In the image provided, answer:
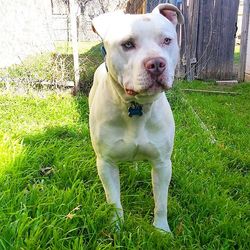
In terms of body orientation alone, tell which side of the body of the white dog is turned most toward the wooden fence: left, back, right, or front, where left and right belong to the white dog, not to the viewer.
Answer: back

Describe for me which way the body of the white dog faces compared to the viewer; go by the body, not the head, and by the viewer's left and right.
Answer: facing the viewer
